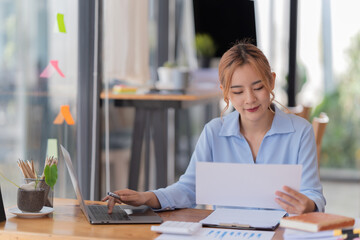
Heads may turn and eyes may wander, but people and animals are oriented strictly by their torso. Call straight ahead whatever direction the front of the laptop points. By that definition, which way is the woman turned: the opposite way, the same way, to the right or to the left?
to the right

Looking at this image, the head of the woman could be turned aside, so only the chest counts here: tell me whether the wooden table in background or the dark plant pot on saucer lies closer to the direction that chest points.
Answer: the dark plant pot on saucer

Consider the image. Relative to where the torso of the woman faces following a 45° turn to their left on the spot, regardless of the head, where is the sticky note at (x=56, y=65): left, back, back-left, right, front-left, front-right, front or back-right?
back

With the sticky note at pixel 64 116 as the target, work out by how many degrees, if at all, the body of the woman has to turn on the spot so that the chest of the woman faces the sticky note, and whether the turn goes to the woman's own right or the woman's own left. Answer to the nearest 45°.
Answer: approximately 135° to the woman's own right

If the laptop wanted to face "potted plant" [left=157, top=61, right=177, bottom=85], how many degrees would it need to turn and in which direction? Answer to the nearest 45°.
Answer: approximately 90° to its left

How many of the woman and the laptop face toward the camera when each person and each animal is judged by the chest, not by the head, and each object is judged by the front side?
1

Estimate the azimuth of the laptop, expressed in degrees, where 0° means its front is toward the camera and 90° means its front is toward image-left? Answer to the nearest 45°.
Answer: approximately 270°

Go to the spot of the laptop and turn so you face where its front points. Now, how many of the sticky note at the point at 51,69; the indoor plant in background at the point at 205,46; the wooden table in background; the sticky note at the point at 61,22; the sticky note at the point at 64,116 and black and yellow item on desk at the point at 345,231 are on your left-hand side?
5

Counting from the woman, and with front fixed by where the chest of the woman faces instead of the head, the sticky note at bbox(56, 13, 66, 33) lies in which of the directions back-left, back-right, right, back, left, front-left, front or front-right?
back-right

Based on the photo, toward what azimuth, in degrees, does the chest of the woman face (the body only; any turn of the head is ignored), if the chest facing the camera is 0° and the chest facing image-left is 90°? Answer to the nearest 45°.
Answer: approximately 0°

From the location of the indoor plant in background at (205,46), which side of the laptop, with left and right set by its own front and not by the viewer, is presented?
left

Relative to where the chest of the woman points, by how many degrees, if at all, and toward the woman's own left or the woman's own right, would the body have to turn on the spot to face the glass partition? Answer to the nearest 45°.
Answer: approximately 135° to the woman's own right
